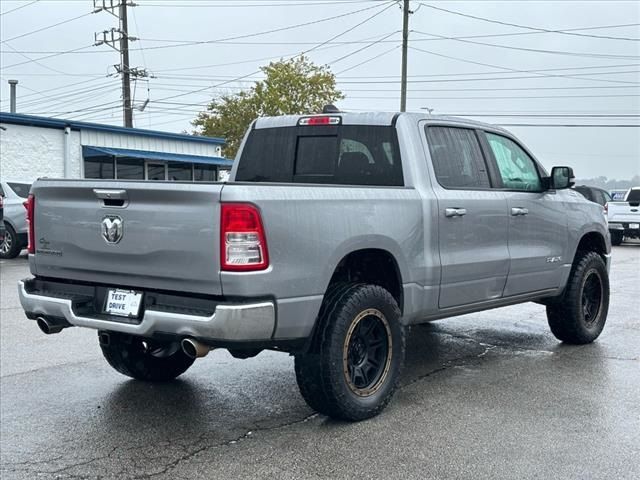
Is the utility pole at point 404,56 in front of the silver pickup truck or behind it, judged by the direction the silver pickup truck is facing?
in front

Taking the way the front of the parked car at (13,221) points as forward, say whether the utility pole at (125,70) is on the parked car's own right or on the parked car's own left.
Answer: on the parked car's own right

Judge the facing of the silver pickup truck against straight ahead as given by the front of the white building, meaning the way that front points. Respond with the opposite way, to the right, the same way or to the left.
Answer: to the left

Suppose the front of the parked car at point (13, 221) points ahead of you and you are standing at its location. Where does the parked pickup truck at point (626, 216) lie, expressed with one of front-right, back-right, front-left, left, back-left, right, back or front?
back-right

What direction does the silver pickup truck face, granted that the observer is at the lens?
facing away from the viewer and to the right of the viewer

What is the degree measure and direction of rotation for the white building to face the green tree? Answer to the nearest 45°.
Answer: approximately 90° to its left

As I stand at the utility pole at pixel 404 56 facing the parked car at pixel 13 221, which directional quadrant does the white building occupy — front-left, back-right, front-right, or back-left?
front-right

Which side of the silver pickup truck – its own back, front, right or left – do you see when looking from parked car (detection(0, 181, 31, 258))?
left

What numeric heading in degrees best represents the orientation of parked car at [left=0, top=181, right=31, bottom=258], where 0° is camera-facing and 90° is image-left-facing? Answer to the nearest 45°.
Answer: approximately 135°

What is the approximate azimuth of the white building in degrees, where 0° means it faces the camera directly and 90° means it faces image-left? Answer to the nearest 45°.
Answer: approximately 315°

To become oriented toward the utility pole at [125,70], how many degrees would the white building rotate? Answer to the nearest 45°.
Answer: approximately 135° to its left

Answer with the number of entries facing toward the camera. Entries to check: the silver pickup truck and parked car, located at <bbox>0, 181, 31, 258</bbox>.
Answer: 0

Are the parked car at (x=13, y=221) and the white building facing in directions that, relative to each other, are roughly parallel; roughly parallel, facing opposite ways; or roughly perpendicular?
roughly parallel, facing opposite ways

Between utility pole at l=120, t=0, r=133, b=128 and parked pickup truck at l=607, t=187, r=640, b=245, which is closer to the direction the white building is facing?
the parked pickup truck

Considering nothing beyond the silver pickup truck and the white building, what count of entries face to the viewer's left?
0
